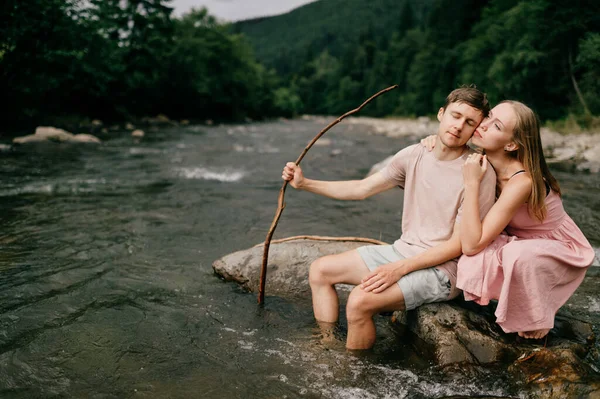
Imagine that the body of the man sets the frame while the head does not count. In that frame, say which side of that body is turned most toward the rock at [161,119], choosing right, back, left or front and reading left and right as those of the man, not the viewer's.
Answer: right

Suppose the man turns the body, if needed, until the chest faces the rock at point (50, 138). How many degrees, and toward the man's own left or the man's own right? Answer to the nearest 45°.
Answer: approximately 90° to the man's own right

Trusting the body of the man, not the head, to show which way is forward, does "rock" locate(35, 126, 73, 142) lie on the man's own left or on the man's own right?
on the man's own right

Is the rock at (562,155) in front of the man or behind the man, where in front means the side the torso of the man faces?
behind

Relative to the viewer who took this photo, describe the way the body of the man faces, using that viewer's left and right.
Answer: facing the viewer and to the left of the viewer

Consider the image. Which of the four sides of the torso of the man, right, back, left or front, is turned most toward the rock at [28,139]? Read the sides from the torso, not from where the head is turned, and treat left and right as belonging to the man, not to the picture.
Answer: right
